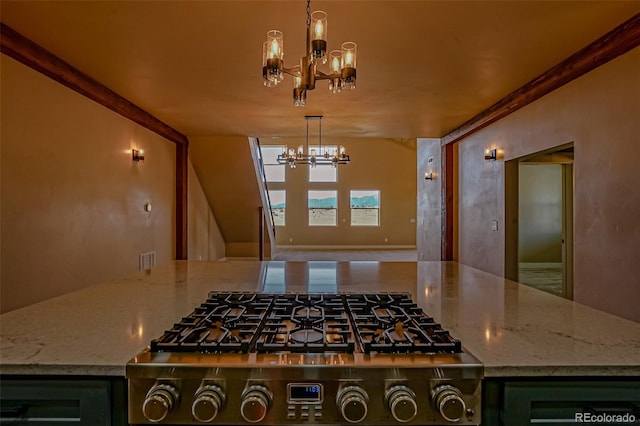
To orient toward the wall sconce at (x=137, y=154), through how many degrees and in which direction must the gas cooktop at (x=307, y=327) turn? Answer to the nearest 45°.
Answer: approximately 135° to its right

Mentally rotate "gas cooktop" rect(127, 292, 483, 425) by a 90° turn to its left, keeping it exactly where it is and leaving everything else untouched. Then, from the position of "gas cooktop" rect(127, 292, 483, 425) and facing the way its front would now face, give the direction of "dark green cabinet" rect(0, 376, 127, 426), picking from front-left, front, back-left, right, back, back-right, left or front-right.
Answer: back

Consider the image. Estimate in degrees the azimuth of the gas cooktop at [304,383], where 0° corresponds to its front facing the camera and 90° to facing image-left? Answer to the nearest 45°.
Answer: approximately 0°

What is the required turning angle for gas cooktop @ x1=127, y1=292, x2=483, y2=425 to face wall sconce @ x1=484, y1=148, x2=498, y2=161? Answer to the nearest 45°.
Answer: approximately 135° to its left

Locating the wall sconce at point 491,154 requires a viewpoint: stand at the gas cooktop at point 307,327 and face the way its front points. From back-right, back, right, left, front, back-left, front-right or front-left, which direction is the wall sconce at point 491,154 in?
back-left
